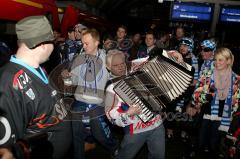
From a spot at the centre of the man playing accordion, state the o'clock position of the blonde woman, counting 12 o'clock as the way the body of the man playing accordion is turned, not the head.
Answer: The blonde woman is roughly at 9 o'clock from the man playing accordion.

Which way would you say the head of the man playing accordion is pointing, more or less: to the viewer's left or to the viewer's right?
to the viewer's right

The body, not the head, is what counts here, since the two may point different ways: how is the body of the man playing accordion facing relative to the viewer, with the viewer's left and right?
facing the viewer and to the right of the viewer

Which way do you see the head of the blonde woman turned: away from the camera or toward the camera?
toward the camera
